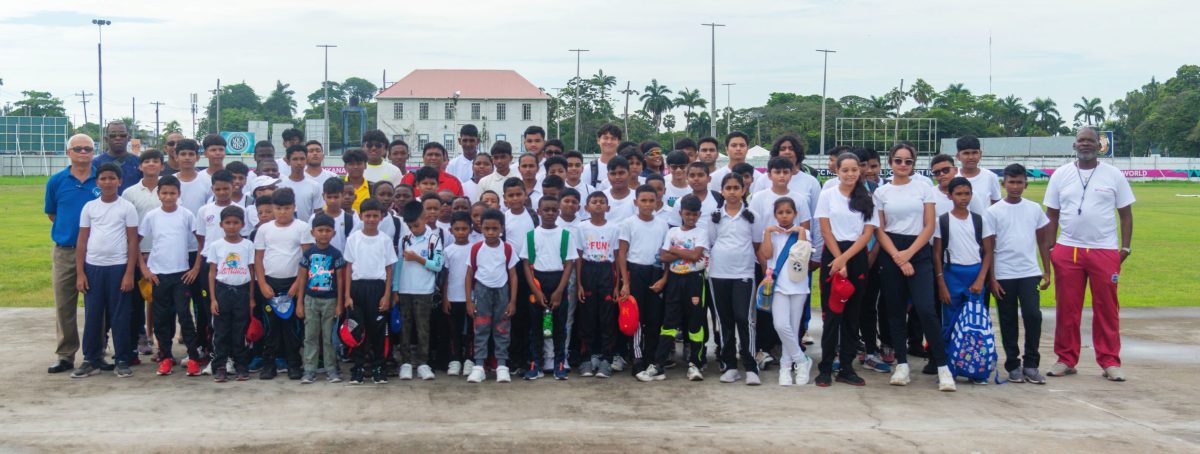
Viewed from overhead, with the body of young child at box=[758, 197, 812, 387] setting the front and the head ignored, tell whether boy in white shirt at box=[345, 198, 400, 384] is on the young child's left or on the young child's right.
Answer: on the young child's right

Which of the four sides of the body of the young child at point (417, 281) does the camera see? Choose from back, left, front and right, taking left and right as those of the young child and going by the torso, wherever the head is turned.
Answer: front

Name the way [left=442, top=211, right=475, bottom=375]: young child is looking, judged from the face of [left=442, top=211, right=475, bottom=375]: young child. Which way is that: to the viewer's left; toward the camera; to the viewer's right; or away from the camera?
toward the camera

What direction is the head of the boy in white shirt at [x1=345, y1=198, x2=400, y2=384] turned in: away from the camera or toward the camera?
toward the camera

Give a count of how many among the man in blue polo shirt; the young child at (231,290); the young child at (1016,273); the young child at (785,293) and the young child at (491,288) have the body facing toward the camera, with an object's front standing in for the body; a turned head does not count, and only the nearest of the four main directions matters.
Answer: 5

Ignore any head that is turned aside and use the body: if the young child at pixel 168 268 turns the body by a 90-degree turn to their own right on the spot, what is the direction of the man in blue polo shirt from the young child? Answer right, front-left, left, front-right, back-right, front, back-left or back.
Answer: front-right

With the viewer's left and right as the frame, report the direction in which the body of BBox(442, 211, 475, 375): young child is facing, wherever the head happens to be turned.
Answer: facing the viewer

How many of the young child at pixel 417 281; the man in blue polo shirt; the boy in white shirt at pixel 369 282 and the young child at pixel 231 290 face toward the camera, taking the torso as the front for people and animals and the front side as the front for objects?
4

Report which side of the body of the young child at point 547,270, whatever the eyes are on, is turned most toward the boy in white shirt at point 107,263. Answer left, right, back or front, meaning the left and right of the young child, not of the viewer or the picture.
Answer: right

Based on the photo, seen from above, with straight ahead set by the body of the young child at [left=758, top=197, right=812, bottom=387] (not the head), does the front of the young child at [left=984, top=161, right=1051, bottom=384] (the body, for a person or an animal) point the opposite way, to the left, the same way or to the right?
the same way

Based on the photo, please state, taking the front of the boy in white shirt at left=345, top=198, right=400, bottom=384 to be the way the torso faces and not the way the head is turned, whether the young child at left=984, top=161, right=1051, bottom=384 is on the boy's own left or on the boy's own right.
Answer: on the boy's own left

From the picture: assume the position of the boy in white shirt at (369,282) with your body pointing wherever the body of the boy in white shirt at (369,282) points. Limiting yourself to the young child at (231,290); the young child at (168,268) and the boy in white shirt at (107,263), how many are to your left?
0

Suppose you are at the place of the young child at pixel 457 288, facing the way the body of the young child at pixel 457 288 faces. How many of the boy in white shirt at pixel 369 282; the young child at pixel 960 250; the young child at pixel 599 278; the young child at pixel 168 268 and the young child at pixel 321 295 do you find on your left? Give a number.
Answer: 2

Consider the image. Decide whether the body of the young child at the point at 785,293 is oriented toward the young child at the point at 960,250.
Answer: no

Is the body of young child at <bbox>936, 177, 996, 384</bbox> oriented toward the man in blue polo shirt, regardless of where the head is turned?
no

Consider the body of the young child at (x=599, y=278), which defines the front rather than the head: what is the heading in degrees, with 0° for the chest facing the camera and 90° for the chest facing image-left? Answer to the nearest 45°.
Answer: approximately 0°

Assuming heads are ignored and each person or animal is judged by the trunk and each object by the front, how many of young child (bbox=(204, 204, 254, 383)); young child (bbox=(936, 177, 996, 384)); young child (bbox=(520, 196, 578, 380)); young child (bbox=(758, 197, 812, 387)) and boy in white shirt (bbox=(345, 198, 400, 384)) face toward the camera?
5

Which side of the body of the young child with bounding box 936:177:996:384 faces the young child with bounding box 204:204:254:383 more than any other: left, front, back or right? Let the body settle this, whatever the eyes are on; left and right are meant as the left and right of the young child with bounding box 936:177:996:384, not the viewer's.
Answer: right

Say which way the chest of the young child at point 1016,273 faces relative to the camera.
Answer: toward the camera
